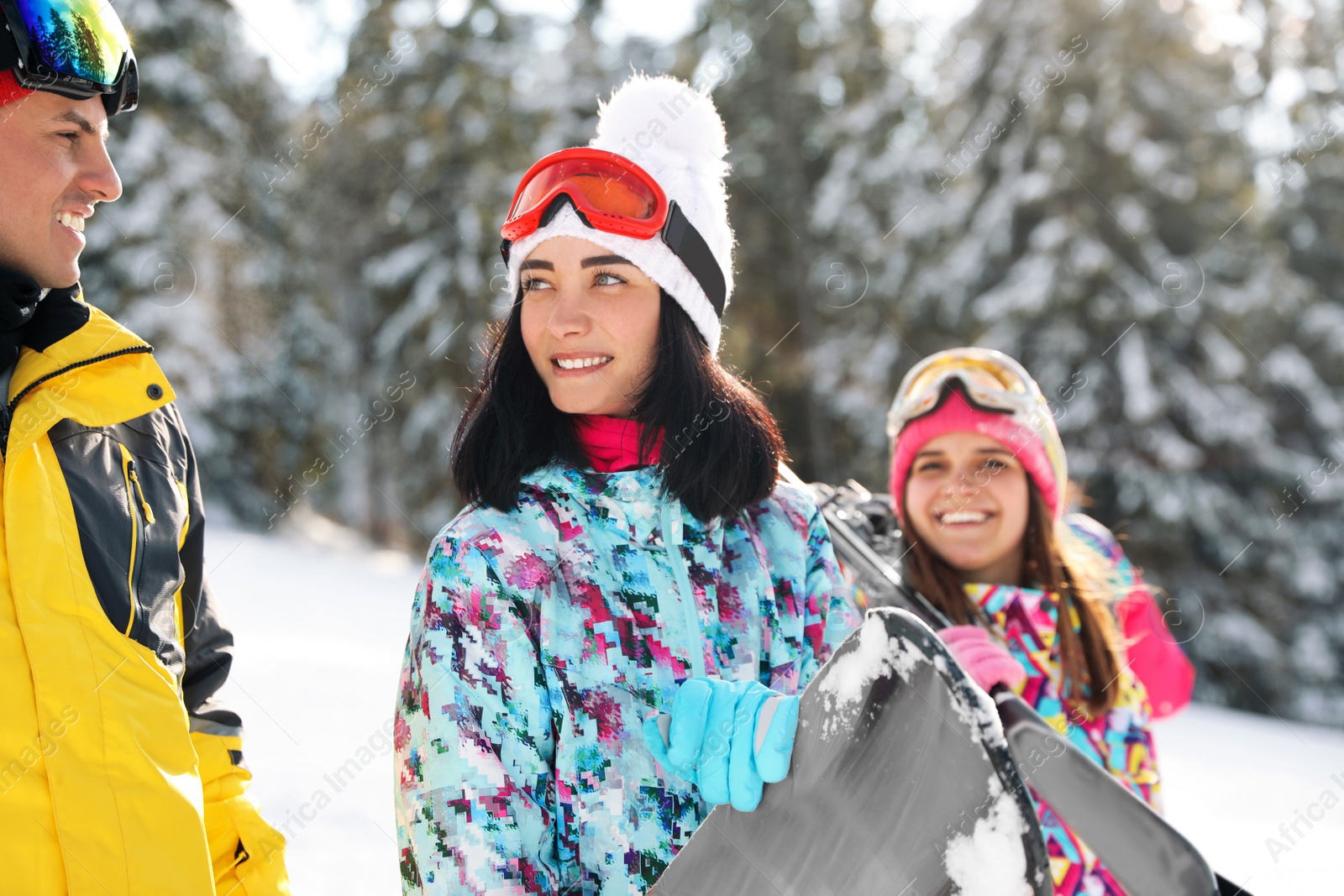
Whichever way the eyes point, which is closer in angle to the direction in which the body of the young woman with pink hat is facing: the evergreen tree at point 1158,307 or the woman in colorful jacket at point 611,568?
the woman in colorful jacket

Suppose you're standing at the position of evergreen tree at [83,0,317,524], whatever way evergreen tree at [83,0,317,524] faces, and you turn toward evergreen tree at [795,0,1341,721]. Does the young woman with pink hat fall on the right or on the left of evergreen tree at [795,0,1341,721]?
right

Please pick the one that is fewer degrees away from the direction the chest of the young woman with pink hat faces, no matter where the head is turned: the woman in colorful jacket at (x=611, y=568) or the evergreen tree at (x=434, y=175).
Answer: the woman in colorful jacket

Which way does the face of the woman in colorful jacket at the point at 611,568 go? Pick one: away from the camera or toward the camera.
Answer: toward the camera

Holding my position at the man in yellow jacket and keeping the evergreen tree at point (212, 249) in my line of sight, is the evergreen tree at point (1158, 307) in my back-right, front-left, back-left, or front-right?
front-right

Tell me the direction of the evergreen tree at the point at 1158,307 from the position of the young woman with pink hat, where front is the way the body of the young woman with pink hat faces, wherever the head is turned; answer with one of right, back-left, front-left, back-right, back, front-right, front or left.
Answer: back-right

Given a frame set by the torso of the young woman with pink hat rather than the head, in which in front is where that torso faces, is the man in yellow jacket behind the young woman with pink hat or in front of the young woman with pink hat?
in front

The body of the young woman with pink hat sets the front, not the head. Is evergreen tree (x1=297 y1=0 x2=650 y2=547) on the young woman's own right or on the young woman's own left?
on the young woman's own right

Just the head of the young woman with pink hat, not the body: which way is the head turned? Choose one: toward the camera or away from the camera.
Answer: toward the camera

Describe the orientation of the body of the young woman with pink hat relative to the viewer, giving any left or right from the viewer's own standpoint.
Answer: facing the viewer and to the left of the viewer

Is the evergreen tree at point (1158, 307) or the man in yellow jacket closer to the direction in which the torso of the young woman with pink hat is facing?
the man in yellow jacket

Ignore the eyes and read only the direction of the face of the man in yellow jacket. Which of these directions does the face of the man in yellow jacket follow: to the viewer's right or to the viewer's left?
to the viewer's right

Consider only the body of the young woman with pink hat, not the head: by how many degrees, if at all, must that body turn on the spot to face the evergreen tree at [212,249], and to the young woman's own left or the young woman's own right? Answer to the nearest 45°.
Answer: approximately 90° to the young woman's own right
